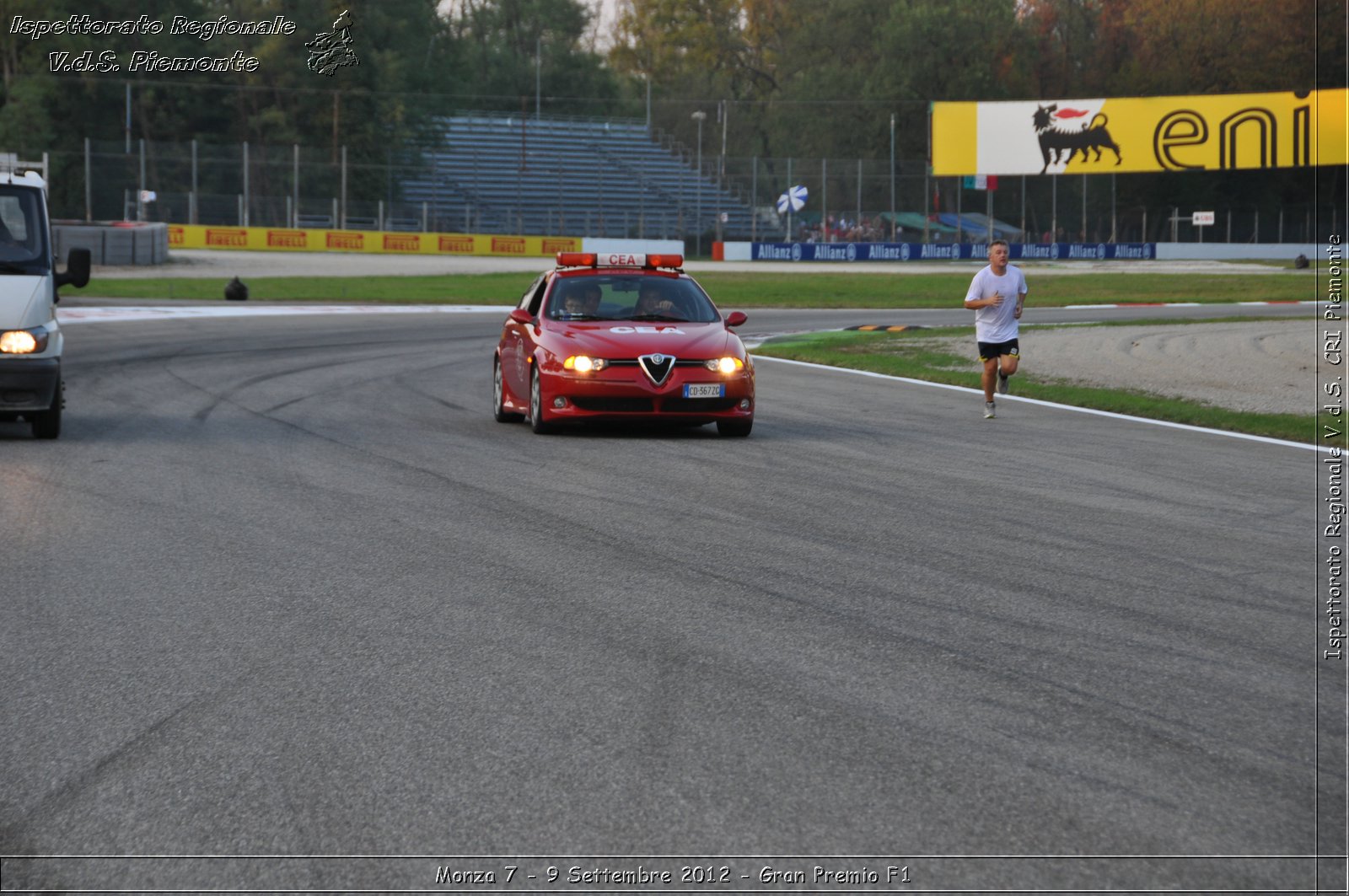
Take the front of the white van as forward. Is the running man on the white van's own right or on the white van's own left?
on the white van's own left

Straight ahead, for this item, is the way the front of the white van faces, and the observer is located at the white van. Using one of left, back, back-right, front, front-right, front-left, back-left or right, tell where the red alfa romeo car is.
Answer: left

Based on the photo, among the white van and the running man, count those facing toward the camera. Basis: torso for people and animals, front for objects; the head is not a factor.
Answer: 2

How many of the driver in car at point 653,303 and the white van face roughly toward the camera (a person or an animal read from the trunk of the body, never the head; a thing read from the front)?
2

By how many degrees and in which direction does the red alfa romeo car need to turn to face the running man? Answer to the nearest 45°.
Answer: approximately 135° to its left

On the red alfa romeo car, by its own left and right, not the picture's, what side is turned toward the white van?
right

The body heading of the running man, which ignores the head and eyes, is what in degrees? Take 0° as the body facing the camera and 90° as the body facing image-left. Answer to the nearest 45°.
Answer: approximately 0°
